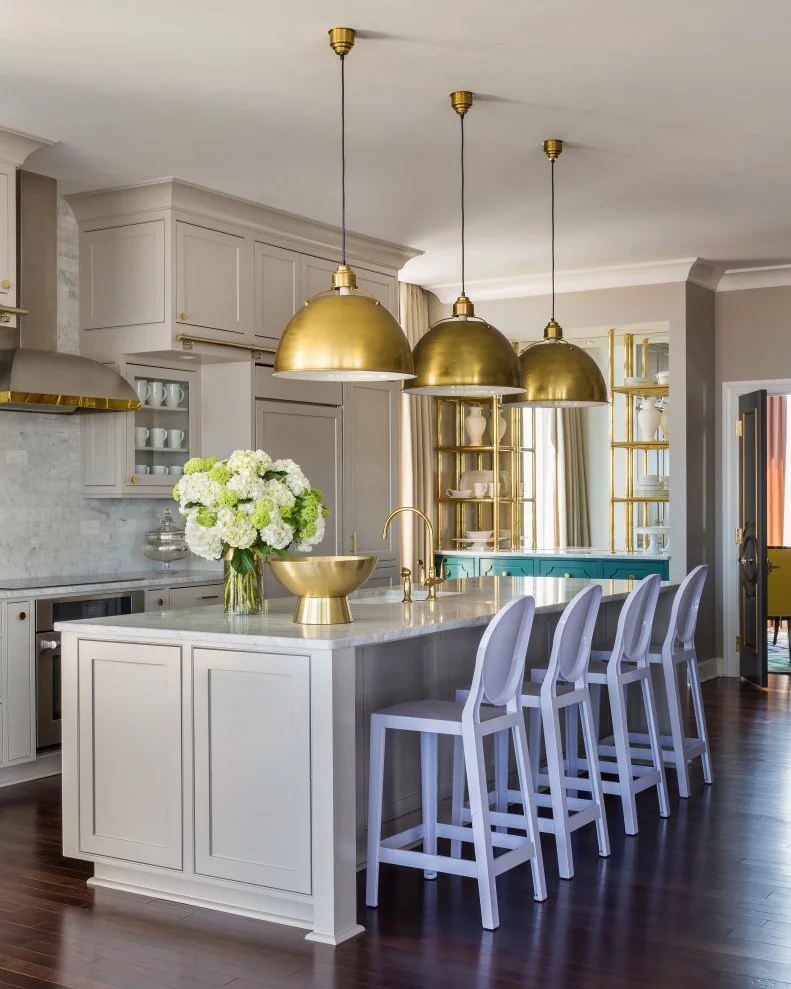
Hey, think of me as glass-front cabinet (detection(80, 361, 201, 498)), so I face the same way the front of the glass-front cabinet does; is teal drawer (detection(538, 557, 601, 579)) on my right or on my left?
on my left

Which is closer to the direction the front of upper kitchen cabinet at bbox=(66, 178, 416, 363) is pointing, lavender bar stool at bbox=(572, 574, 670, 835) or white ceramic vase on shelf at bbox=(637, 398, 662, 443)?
the lavender bar stool

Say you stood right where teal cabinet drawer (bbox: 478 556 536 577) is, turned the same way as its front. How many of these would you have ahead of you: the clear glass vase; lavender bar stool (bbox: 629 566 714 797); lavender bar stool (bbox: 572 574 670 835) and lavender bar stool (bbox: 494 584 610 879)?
4

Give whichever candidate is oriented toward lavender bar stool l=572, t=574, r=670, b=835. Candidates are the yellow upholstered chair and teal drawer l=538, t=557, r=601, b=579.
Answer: the teal drawer

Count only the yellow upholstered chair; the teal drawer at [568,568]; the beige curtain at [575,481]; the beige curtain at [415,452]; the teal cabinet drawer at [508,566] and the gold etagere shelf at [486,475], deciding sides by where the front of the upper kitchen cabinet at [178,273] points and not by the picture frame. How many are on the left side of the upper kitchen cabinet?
6

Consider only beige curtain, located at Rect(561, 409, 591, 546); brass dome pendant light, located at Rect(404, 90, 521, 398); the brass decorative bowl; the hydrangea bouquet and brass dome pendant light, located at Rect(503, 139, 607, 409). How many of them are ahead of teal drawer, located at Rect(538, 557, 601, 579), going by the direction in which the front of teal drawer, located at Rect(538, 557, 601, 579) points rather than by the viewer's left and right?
4

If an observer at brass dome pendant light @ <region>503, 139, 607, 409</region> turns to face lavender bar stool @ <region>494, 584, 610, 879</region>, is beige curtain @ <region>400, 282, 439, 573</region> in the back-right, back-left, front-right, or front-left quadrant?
back-right

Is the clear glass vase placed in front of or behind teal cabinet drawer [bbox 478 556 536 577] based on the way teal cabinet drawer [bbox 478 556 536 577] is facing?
in front

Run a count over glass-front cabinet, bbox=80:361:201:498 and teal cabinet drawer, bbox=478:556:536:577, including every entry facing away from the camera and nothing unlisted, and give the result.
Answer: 0

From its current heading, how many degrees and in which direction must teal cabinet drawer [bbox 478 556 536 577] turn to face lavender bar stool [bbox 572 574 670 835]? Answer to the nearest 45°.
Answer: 0° — it already faces it

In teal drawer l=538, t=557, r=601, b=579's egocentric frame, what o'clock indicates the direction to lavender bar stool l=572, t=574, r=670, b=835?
The lavender bar stool is roughly at 12 o'clock from the teal drawer.

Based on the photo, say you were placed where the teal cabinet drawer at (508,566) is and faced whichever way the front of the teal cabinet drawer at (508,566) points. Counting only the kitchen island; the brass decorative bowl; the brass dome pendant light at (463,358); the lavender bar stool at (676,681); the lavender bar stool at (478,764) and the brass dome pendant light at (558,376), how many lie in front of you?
6

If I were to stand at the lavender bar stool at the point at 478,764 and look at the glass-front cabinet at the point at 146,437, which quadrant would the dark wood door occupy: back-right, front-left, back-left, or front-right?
front-right

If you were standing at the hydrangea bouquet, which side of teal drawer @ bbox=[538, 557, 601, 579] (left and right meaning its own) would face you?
front

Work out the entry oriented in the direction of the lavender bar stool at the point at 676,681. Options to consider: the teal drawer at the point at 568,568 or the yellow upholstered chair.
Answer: the teal drawer

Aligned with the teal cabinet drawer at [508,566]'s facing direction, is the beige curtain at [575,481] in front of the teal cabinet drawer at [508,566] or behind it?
behind

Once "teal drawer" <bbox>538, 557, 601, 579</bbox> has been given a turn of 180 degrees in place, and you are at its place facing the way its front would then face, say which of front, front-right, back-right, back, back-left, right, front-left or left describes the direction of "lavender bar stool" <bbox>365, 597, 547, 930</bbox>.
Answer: back

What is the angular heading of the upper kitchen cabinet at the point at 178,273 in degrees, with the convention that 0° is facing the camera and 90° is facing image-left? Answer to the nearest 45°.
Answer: approximately 315°

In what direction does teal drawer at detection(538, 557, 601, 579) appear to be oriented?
toward the camera

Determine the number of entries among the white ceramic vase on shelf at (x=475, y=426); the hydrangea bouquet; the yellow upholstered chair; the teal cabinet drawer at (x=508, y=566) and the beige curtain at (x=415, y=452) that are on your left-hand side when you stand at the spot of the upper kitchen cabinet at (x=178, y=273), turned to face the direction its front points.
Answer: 4

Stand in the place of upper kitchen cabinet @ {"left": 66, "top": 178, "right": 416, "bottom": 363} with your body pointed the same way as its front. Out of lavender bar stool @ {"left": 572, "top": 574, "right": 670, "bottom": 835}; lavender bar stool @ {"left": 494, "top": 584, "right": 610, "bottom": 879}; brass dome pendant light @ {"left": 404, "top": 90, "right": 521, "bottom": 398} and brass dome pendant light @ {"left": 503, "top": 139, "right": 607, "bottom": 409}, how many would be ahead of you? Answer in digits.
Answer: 4
